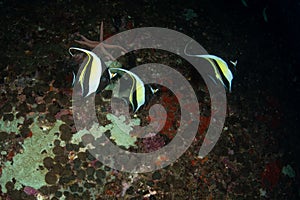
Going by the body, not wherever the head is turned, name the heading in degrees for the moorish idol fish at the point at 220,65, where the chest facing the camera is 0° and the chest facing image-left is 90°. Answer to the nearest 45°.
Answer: approximately 270°

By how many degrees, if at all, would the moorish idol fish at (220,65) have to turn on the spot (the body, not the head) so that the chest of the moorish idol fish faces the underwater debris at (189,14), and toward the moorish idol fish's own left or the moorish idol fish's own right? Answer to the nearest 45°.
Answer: approximately 135° to the moorish idol fish's own left

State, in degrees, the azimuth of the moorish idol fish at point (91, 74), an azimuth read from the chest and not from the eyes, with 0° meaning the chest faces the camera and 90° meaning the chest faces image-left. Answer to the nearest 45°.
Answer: approximately 270°

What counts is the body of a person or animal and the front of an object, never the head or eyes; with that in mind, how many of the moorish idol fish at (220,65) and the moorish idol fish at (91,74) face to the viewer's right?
2

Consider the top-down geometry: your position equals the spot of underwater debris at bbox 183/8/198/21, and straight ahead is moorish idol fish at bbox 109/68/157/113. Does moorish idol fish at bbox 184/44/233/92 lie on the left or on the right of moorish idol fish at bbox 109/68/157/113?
left

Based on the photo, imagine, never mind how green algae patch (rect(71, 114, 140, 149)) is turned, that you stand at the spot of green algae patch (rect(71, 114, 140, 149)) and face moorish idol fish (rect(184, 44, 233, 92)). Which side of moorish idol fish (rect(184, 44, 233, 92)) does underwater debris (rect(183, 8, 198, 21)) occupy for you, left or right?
left
